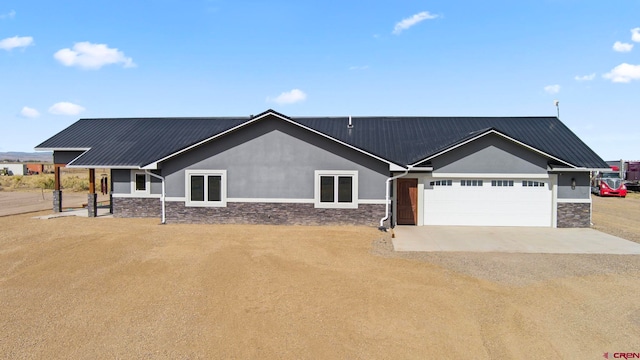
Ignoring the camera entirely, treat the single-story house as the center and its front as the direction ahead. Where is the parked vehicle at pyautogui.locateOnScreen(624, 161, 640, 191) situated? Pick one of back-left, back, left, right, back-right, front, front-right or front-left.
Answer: back-left

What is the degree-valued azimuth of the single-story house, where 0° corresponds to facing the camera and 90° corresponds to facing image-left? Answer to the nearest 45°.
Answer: approximately 0°
